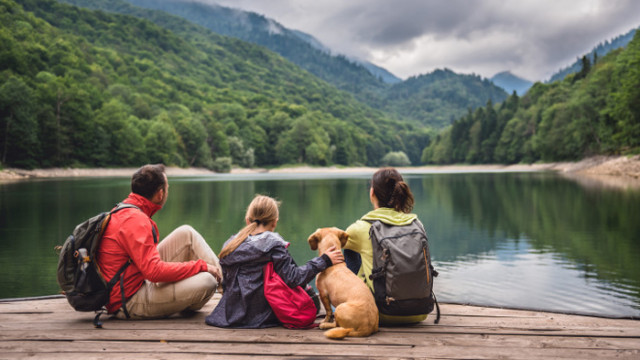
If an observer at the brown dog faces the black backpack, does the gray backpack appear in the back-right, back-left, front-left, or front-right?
back-right

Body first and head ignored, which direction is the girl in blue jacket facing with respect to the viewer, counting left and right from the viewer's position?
facing away from the viewer and to the right of the viewer

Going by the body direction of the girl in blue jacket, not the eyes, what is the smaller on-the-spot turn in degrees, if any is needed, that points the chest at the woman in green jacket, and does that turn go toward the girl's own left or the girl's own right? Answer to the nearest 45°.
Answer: approximately 45° to the girl's own right

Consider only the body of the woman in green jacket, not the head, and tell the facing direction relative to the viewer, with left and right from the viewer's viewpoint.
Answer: facing away from the viewer and to the left of the viewer

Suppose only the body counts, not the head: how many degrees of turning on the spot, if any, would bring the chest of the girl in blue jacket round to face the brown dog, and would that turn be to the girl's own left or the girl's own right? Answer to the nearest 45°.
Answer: approximately 90° to the girl's own right

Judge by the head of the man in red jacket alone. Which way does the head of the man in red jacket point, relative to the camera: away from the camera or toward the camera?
away from the camera

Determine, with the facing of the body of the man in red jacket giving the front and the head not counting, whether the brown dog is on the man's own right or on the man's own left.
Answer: on the man's own right

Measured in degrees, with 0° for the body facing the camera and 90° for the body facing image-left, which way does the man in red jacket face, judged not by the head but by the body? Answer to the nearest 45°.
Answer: approximately 225°

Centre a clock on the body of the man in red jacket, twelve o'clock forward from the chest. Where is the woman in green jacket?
The woman in green jacket is roughly at 2 o'clock from the man in red jacket.

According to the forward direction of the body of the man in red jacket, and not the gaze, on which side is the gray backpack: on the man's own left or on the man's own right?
on the man's own right

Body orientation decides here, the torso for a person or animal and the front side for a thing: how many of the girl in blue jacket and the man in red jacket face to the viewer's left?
0

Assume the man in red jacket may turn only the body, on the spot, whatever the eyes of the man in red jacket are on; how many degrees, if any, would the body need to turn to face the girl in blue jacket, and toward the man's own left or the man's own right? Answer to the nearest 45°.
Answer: approximately 90° to the man's own right
